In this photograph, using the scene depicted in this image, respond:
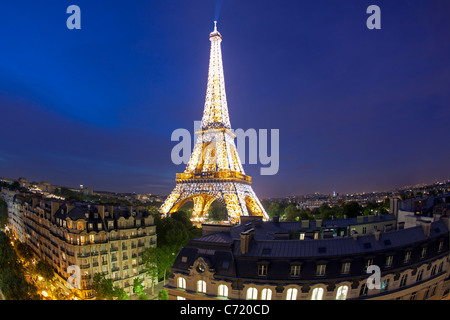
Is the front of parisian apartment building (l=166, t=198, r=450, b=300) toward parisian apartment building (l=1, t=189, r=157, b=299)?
no

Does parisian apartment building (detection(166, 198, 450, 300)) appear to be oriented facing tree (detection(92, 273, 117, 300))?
no

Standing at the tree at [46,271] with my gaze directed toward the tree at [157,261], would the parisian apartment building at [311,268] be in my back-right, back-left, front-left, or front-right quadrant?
front-right

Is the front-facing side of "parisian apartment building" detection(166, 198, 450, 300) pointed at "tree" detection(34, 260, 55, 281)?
no

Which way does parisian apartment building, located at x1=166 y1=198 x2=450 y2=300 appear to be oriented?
toward the camera
